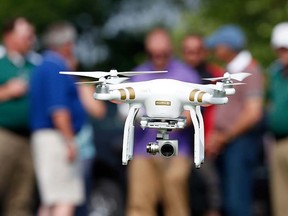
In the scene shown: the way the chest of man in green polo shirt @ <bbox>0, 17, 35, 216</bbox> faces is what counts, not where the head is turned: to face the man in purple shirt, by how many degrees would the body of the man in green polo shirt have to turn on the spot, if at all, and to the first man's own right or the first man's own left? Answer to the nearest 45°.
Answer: approximately 45° to the first man's own left

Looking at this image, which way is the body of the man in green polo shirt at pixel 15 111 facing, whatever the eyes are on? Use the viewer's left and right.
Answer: facing the viewer and to the right of the viewer

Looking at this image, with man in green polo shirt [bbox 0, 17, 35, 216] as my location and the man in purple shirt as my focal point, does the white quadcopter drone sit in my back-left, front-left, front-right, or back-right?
front-right

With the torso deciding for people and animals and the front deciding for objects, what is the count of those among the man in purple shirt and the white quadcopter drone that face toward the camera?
2

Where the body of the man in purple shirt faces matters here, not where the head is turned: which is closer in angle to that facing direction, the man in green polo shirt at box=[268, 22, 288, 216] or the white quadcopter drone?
the white quadcopter drone

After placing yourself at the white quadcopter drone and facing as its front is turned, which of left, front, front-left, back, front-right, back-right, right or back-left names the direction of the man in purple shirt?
back

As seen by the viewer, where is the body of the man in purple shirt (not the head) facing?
toward the camera

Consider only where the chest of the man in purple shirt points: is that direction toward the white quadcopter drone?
yes
